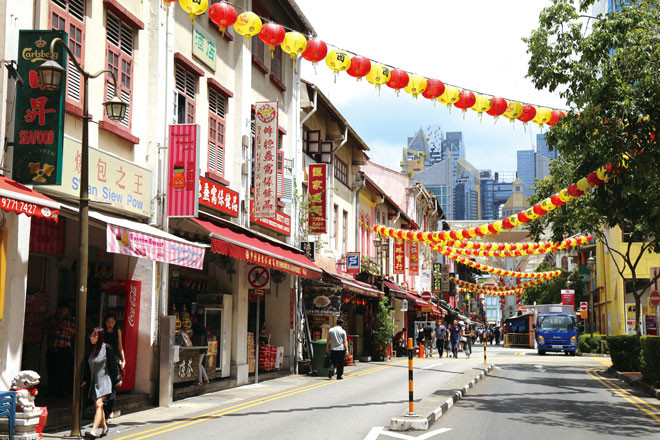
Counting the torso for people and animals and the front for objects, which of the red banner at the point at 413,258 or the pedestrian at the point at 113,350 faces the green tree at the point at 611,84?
the red banner

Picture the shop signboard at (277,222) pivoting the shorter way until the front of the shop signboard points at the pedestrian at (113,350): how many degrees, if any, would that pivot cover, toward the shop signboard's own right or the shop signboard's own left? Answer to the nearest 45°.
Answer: approximately 45° to the shop signboard's own right

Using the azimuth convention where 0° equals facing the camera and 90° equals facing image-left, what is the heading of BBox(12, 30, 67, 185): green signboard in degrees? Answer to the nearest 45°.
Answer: approximately 0°

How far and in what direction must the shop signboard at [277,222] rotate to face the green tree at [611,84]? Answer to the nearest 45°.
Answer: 0° — it already faces it

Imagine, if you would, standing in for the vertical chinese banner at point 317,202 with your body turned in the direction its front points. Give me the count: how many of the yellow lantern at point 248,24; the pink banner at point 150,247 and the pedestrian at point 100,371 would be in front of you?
3
